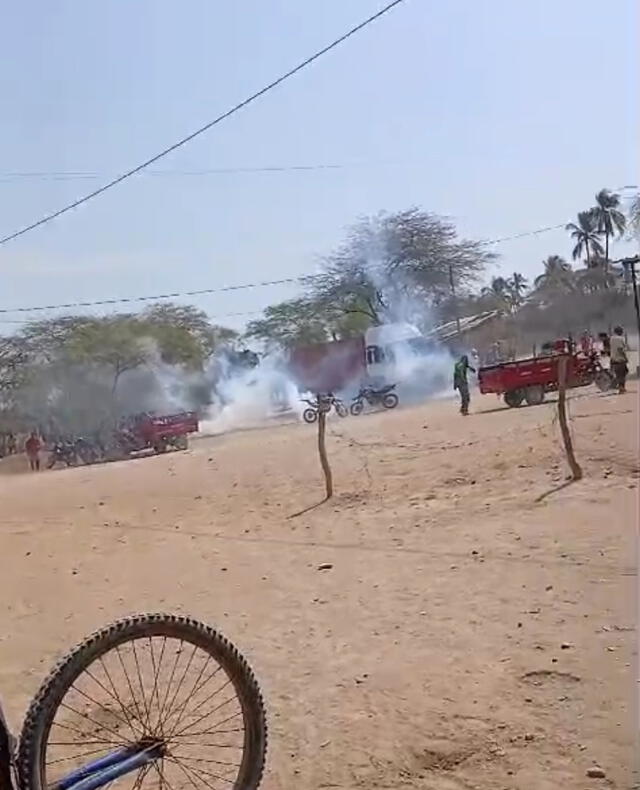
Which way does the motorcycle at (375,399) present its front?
to the viewer's left

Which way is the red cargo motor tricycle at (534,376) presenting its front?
to the viewer's right

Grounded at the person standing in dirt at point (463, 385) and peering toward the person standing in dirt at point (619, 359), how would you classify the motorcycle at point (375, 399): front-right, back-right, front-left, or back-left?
back-left

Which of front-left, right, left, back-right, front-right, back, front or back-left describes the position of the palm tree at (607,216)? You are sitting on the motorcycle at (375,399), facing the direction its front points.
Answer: back-right

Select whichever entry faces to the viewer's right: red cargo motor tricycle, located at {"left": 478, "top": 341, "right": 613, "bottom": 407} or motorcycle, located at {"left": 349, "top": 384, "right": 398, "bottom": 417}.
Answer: the red cargo motor tricycle
